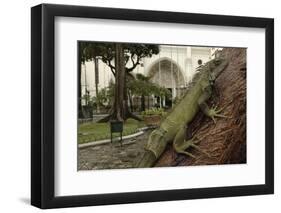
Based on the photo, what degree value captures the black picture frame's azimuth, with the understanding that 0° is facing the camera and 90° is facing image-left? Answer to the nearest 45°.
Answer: approximately 315°
